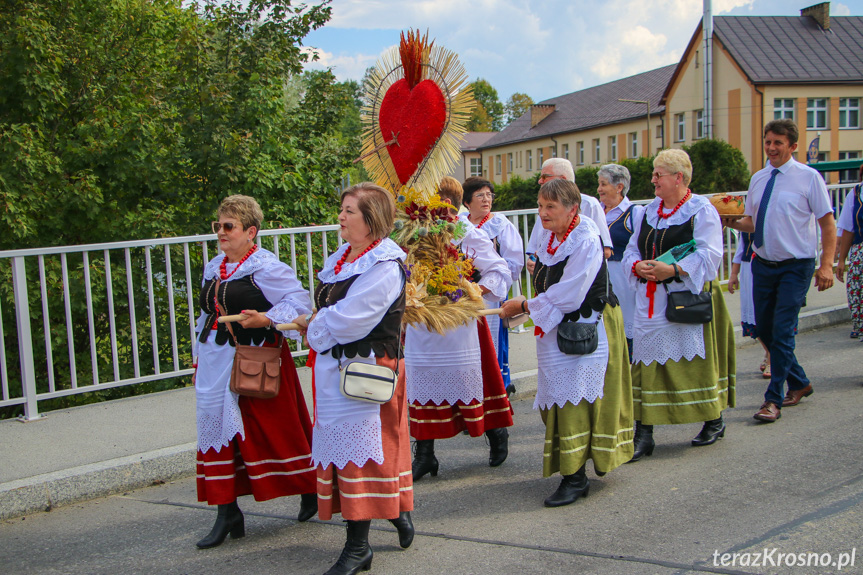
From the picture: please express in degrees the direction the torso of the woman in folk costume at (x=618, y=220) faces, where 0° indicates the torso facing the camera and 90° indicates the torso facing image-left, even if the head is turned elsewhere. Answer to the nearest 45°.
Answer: approximately 45°

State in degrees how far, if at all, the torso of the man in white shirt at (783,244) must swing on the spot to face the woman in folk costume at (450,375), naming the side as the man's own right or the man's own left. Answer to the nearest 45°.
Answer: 0° — they already face them

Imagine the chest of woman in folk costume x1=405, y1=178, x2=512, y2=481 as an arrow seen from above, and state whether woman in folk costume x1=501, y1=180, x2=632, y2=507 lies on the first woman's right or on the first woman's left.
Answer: on the first woman's left

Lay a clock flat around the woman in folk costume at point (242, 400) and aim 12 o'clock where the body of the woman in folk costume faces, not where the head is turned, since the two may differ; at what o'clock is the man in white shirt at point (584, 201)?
The man in white shirt is roughly at 7 o'clock from the woman in folk costume.

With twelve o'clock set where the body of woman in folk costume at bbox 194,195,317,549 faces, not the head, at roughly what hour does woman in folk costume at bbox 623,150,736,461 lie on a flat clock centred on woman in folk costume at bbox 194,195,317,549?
woman in folk costume at bbox 623,150,736,461 is roughly at 7 o'clock from woman in folk costume at bbox 194,195,317,549.

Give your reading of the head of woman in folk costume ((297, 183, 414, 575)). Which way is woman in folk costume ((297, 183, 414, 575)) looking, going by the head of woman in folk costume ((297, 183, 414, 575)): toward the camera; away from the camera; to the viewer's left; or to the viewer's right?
to the viewer's left

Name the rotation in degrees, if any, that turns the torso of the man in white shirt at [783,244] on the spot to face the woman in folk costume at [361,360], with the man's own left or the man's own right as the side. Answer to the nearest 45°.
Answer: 0° — they already face them

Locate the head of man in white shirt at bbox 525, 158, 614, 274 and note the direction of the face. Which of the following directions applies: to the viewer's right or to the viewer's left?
to the viewer's left
